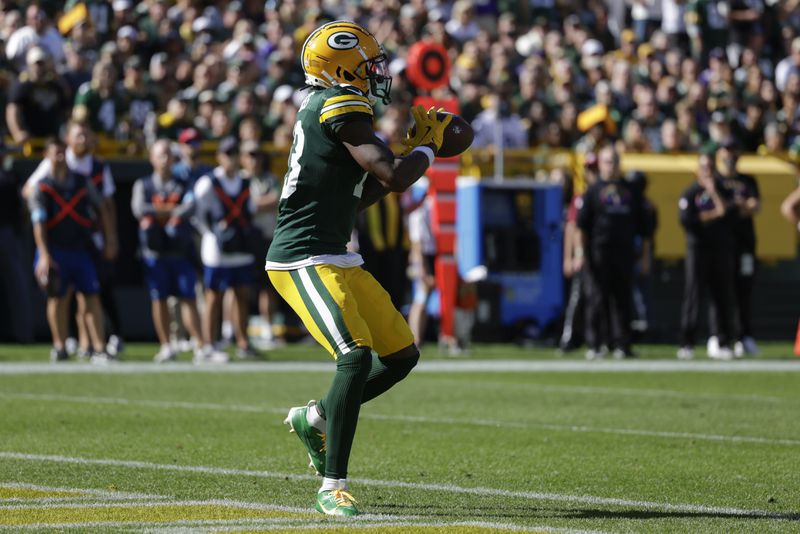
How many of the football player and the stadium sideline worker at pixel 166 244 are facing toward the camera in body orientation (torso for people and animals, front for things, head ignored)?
1

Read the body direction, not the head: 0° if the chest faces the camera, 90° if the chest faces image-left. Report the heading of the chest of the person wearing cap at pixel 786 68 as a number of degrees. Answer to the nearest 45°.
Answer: approximately 0°

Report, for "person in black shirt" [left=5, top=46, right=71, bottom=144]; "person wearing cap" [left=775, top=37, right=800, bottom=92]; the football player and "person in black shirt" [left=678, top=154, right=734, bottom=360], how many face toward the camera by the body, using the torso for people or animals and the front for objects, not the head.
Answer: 3

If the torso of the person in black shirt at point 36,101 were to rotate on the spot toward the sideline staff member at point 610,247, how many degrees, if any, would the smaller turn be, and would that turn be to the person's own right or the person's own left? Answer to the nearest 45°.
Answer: approximately 90° to the person's own left

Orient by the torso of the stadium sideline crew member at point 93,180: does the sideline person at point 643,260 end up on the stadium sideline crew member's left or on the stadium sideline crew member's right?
on the stadium sideline crew member's left

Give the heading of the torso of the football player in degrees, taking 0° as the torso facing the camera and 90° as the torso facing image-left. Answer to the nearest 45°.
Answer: approximately 270°

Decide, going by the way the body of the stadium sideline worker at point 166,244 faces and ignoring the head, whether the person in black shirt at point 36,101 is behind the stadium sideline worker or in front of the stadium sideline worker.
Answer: behind
